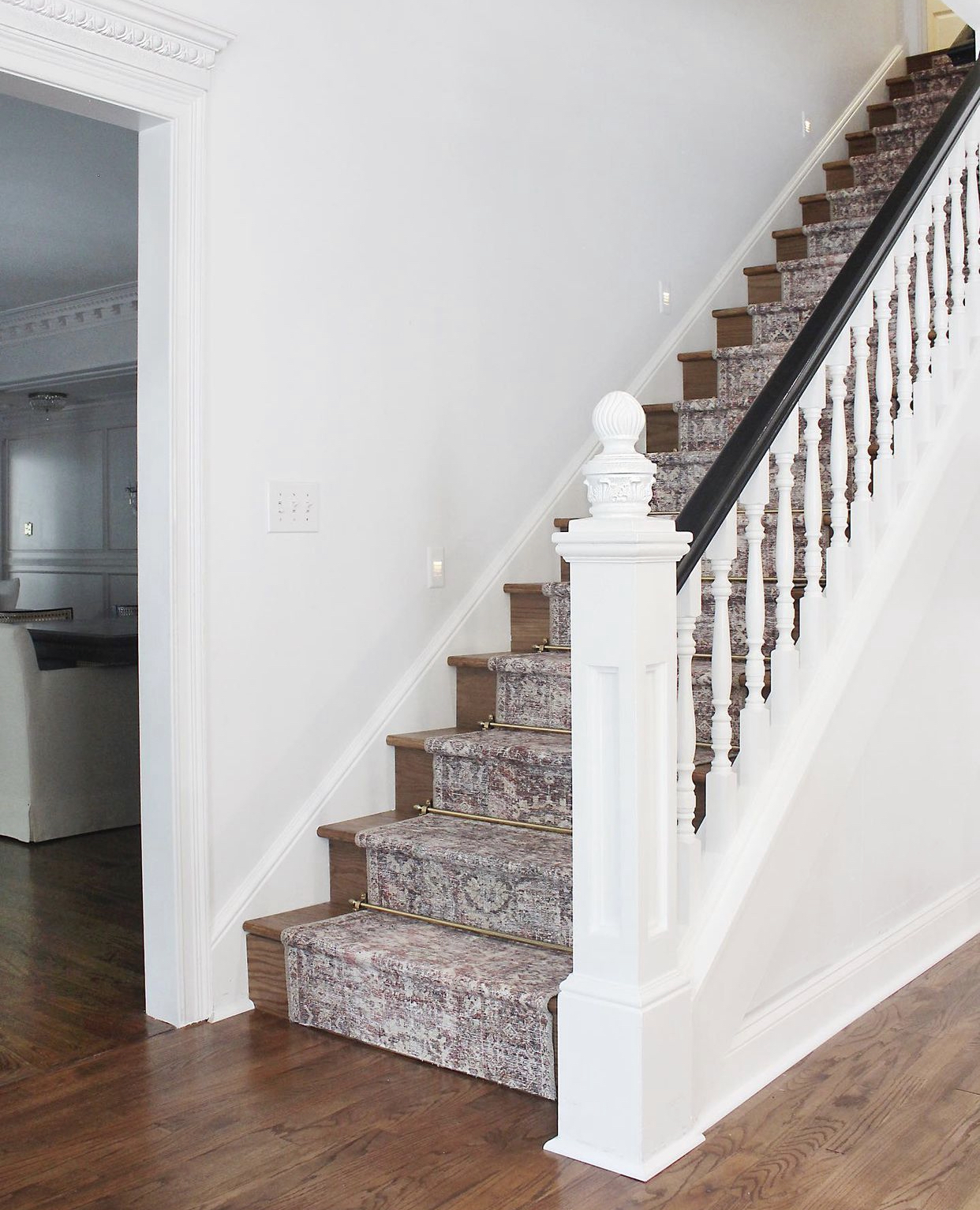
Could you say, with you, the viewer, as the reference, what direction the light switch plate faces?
facing the viewer and to the right of the viewer

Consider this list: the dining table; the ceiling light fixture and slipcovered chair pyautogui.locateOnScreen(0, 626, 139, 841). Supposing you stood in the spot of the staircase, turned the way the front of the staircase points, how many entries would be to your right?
3

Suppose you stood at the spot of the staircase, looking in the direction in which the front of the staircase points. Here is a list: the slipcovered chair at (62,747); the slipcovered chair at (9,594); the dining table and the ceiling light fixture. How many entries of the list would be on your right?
4

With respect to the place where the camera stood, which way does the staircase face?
facing the viewer and to the left of the viewer

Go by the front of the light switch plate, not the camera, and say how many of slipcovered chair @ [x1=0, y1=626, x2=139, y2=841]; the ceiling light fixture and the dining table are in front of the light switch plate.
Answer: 0

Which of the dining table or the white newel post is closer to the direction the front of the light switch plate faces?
the white newel post

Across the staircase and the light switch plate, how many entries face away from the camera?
0

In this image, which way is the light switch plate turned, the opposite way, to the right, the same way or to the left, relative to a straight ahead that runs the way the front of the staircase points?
to the left

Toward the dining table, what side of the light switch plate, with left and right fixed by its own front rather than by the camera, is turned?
back

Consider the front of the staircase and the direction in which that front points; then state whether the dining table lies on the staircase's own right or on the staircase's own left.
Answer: on the staircase's own right

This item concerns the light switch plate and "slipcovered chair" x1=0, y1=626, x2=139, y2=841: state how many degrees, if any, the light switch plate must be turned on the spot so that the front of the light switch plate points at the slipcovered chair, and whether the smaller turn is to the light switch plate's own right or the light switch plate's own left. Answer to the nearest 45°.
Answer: approximately 180°

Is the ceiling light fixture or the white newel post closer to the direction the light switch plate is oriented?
the white newel post

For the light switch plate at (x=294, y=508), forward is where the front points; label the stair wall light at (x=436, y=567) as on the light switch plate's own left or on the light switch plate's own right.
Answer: on the light switch plate's own left

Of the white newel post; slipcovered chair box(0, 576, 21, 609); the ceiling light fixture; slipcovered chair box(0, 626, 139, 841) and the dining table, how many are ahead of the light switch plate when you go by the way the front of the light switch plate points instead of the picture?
1
